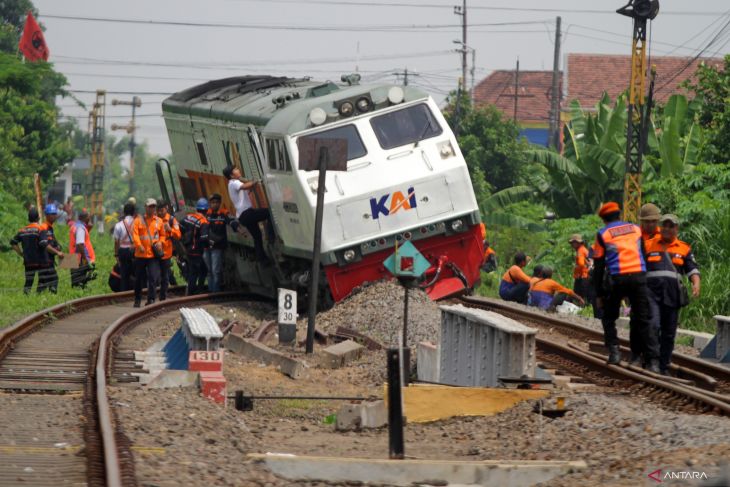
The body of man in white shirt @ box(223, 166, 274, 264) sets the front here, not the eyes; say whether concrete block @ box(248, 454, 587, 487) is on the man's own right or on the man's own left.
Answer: on the man's own right

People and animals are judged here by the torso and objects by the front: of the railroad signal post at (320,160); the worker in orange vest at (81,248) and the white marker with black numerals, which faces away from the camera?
the railroad signal post

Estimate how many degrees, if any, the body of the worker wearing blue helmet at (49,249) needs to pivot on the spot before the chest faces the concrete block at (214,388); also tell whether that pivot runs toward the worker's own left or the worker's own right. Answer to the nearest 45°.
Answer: approximately 90° to the worker's own right

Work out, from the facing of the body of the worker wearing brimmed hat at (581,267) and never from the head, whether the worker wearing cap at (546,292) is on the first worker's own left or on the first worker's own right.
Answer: on the first worker's own left

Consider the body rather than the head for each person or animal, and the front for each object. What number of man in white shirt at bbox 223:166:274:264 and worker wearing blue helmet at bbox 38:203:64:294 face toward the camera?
0

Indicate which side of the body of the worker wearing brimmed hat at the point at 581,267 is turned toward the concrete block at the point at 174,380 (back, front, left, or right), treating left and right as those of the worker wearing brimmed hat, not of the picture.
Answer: left

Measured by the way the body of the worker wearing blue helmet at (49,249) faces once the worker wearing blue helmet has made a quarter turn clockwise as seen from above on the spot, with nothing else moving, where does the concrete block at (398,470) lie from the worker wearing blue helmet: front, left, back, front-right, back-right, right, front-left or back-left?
front

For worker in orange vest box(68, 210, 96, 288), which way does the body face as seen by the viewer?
to the viewer's right

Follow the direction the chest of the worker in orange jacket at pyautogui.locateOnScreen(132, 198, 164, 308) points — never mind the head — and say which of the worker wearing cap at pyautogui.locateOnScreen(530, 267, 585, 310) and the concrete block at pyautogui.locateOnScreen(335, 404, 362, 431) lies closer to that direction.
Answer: the concrete block

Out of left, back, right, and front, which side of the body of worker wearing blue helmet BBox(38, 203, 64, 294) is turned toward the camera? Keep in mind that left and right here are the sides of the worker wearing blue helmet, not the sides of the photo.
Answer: right

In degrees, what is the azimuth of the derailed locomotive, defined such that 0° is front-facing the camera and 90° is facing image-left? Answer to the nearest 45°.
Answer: approximately 315°

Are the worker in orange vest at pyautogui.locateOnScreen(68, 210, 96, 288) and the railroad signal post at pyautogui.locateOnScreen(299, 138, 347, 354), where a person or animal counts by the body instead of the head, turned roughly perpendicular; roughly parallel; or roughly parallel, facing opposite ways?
roughly perpendicular

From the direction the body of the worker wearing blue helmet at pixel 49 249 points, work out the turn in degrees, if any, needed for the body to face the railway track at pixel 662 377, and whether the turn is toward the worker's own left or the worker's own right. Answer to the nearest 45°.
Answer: approximately 45° to the worker's own right

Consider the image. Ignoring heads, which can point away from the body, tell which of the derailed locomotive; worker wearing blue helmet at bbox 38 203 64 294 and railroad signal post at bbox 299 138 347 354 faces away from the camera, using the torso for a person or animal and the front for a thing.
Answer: the railroad signal post
